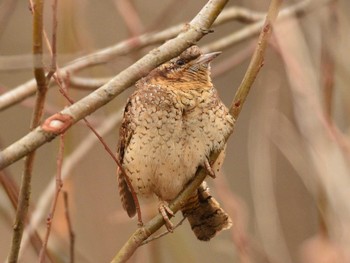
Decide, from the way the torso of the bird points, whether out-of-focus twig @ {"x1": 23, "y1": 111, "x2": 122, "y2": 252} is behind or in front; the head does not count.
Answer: behind

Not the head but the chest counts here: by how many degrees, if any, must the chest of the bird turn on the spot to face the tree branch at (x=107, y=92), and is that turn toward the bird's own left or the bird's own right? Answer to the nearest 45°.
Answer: approximately 45° to the bird's own right

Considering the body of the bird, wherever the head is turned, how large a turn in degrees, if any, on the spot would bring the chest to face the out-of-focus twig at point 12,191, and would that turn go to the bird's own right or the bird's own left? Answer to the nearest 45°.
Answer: approximately 90° to the bird's own right

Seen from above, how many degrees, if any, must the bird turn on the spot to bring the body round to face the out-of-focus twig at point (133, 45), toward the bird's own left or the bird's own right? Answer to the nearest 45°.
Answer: approximately 135° to the bird's own left

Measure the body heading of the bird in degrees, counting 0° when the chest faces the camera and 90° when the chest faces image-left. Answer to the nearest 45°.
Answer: approximately 315°
